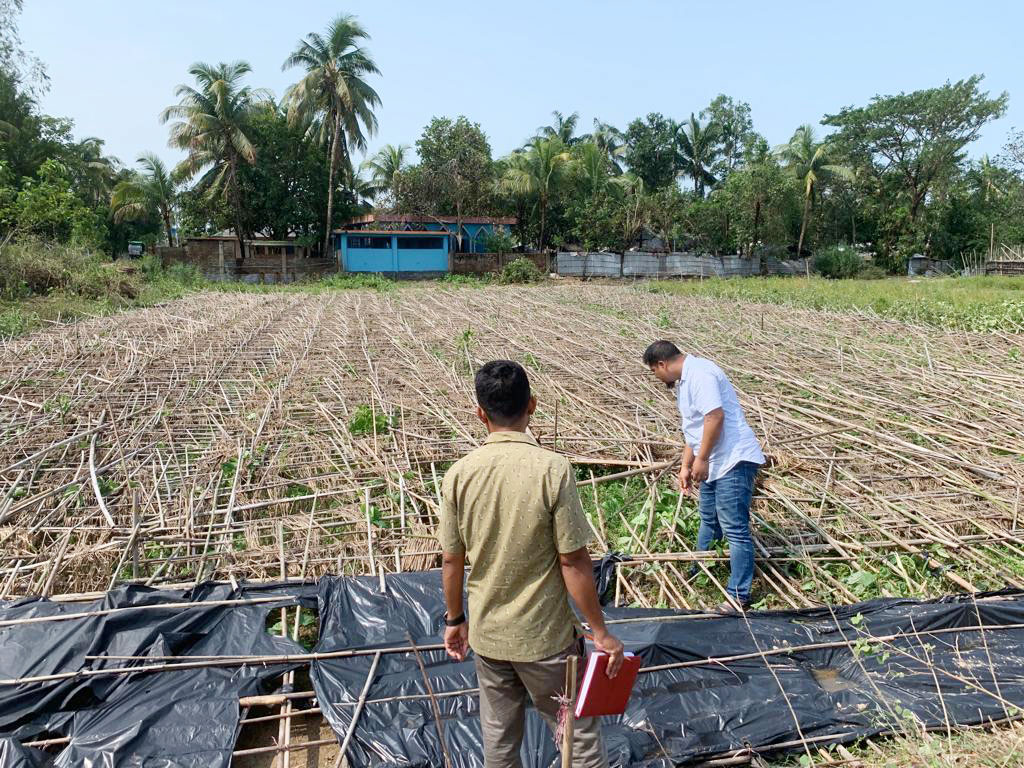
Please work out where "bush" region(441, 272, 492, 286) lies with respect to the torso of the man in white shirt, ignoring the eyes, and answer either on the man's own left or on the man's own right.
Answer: on the man's own right

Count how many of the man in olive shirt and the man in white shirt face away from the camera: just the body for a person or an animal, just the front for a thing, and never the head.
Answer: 1

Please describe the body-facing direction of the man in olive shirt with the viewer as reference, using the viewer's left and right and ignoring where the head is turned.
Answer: facing away from the viewer

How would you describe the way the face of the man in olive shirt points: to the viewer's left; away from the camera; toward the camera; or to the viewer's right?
away from the camera

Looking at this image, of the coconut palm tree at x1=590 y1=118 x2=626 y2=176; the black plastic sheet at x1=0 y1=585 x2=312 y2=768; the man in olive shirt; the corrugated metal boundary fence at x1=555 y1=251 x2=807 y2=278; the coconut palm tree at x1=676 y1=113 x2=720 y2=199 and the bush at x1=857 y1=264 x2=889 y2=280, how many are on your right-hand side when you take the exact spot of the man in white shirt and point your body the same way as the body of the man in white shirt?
4

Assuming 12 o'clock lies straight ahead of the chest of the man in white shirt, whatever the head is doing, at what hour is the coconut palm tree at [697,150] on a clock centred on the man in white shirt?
The coconut palm tree is roughly at 3 o'clock from the man in white shirt.

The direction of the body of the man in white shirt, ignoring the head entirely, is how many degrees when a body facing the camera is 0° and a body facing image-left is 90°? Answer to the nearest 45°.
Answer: approximately 90°

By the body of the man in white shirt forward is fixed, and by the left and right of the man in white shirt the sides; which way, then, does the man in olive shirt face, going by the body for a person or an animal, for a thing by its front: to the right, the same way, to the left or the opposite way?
to the right

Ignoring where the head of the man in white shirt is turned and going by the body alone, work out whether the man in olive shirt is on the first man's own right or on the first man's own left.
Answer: on the first man's own left

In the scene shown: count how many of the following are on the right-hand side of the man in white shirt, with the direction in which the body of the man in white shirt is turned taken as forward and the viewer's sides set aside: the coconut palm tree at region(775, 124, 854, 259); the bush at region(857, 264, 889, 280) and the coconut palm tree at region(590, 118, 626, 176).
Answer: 3

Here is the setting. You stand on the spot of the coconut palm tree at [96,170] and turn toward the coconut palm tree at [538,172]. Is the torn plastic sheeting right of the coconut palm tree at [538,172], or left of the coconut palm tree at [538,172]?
right

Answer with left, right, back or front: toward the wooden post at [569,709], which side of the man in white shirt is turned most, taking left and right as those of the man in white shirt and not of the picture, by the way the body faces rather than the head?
left

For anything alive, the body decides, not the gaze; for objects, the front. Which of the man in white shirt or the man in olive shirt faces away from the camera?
the man in olive shirt

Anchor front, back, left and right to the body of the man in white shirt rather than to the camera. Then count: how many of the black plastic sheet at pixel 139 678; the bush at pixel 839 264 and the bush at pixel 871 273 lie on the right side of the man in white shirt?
2

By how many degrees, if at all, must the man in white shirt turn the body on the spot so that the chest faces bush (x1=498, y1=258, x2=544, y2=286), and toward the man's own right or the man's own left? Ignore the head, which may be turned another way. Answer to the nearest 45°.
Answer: approximately 90° to the man's own right

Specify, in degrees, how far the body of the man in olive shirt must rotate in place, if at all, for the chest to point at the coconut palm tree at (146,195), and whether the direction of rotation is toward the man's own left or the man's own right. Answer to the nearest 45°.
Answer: approximately 45° to the man's own left

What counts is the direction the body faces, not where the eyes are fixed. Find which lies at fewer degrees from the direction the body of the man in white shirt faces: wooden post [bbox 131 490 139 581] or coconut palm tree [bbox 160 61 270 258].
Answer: the wooden post
